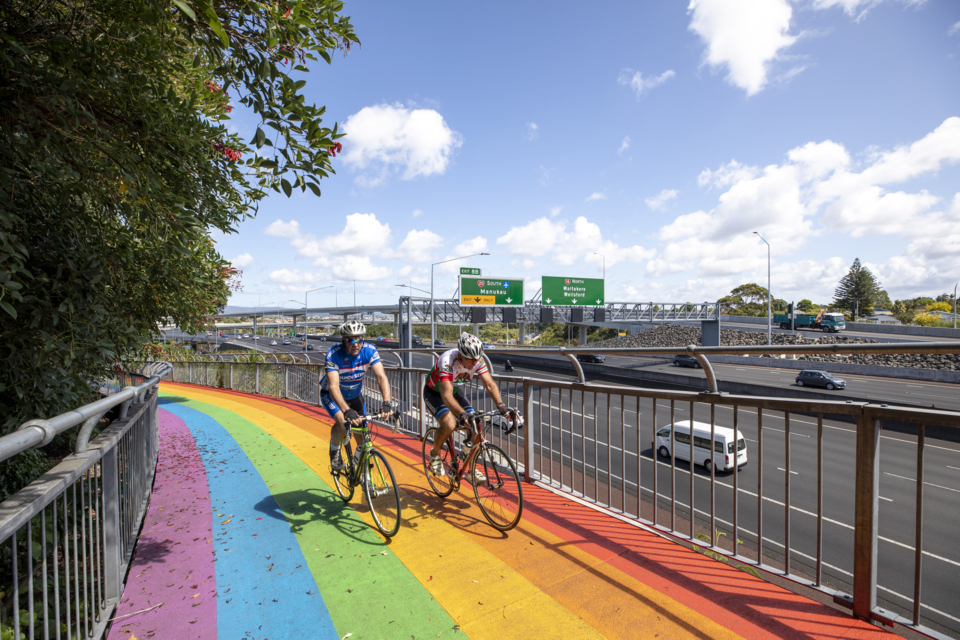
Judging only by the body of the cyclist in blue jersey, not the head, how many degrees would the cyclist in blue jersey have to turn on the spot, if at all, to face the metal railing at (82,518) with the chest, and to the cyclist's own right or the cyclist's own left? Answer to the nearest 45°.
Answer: approximately 90° to the cyclist's own right

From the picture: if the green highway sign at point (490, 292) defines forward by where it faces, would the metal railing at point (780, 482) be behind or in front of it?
in front

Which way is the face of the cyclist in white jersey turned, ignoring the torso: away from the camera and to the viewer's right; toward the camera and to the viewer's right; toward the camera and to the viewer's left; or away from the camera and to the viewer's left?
toward the camera and to the viewer's right

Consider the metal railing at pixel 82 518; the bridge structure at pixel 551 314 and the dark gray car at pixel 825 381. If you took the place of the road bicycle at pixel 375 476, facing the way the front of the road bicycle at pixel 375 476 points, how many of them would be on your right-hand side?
1

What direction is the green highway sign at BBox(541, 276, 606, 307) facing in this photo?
toward the camera

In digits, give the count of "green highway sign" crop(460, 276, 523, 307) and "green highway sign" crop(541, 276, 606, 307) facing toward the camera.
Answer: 2

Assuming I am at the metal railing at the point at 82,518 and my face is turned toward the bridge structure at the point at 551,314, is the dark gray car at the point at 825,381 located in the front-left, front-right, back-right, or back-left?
front-right
